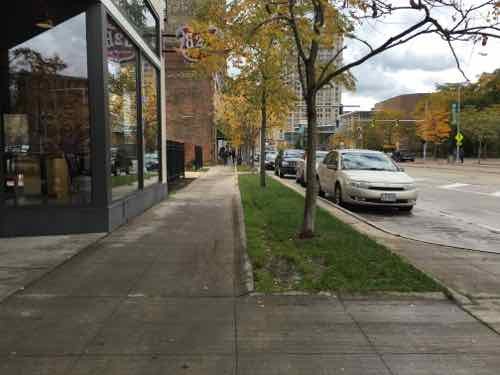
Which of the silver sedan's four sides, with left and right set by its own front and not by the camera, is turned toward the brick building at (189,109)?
back

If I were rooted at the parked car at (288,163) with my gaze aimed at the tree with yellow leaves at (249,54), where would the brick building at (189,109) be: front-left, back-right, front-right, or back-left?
back-right

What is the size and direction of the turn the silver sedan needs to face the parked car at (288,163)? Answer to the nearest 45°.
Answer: approximately 135° to its left

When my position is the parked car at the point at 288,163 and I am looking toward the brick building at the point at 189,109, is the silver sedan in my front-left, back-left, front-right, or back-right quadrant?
back-left

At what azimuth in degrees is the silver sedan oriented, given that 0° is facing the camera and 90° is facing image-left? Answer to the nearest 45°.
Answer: approximately 315°

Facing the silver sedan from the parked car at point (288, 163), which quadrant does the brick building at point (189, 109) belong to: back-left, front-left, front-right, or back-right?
back-right
